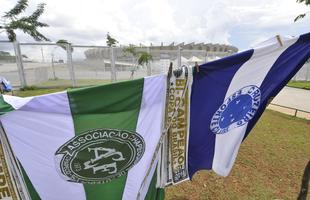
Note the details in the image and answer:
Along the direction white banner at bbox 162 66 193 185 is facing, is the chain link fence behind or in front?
behind

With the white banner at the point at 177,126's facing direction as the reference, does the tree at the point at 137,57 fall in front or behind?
behind

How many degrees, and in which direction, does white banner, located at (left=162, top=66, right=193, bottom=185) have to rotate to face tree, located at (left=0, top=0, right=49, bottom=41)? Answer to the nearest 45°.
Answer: approximately 135° to its right

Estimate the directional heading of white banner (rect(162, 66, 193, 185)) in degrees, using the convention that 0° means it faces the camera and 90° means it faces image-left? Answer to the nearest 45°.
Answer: approximately 0°

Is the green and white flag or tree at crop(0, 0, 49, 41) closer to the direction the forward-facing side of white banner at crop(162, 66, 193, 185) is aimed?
the green and white flag

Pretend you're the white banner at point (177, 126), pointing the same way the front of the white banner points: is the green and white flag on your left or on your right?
on your right
